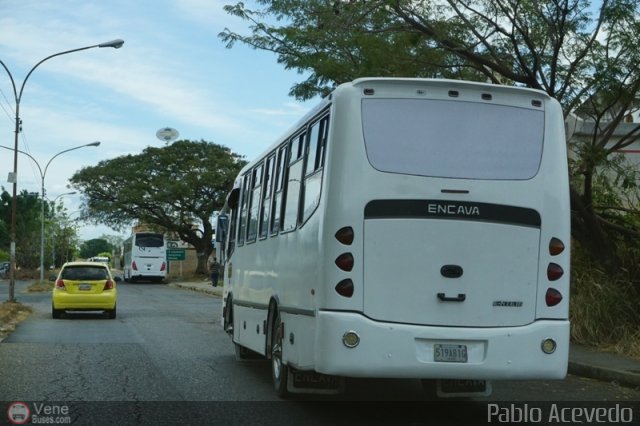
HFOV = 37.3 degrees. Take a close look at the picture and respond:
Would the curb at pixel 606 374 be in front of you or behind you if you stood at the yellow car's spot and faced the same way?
behind

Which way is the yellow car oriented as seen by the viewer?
away from the camera

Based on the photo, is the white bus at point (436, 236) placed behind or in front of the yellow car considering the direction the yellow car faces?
behind

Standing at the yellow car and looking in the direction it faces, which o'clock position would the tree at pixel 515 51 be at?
The tree is roughly at 5 o'clock from the yellow car.
